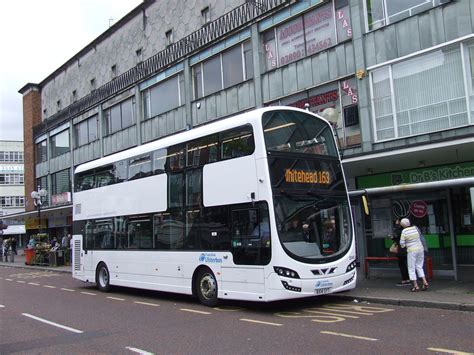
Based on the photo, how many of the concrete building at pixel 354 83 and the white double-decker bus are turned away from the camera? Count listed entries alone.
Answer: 0

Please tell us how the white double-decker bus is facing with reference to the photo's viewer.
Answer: facing the viewer and to the right of the viewer

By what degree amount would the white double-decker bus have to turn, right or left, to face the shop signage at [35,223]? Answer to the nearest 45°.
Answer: approximately 180°

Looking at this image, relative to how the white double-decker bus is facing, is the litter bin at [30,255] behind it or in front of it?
behind

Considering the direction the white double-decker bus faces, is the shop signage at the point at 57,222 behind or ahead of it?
behind

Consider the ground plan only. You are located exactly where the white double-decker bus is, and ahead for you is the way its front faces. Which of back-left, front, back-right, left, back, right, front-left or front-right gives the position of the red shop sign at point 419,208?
left

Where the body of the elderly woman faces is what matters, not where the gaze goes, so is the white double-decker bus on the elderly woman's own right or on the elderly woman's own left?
on the elderly woman's own left

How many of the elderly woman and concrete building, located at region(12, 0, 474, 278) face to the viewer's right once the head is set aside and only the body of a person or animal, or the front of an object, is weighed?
0

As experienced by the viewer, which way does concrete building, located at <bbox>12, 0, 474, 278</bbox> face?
facing the viewer and to the left of the viewer

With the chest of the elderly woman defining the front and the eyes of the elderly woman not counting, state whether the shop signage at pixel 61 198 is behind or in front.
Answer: in front

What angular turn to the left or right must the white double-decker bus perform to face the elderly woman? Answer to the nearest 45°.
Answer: approximately 45° to its left

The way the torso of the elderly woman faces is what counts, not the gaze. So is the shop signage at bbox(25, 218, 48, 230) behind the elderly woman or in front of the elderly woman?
in front

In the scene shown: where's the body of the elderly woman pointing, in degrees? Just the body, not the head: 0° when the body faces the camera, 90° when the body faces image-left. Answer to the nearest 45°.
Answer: approximately 135°

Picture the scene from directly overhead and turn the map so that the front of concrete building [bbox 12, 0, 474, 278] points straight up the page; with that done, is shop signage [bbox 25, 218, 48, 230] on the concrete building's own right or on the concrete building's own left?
on the concrete building's own right
